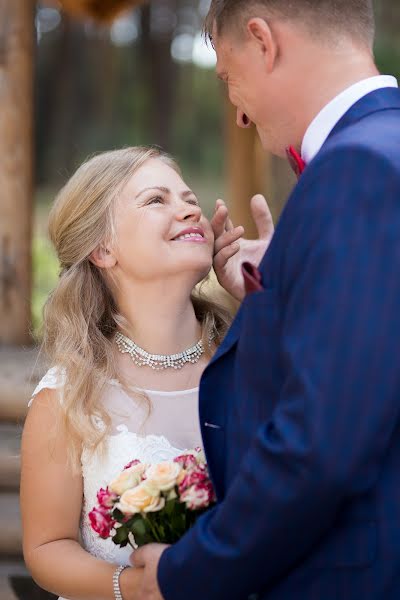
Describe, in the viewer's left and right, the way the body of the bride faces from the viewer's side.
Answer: facing the viewer and to the right of the viewer

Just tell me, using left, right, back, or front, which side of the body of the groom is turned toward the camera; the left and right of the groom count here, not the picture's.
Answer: left

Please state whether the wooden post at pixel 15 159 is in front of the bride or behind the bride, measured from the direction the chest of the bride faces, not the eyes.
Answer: behind

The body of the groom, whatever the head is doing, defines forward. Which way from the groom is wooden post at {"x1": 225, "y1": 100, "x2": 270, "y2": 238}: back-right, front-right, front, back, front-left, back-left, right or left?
right

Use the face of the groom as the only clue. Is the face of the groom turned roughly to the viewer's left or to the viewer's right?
to the viewer's left

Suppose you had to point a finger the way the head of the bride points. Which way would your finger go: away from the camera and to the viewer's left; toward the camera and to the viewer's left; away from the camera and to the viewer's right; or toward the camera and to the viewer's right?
toward the camera and to the viewer's right

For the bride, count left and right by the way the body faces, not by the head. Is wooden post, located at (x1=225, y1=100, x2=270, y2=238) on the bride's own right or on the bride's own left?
on the bride's own left

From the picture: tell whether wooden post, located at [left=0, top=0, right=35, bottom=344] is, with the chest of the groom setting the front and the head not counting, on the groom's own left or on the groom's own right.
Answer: on the groom's own right

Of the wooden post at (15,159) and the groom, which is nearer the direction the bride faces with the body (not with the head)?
the groom

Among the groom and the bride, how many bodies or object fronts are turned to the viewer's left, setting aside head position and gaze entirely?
1
